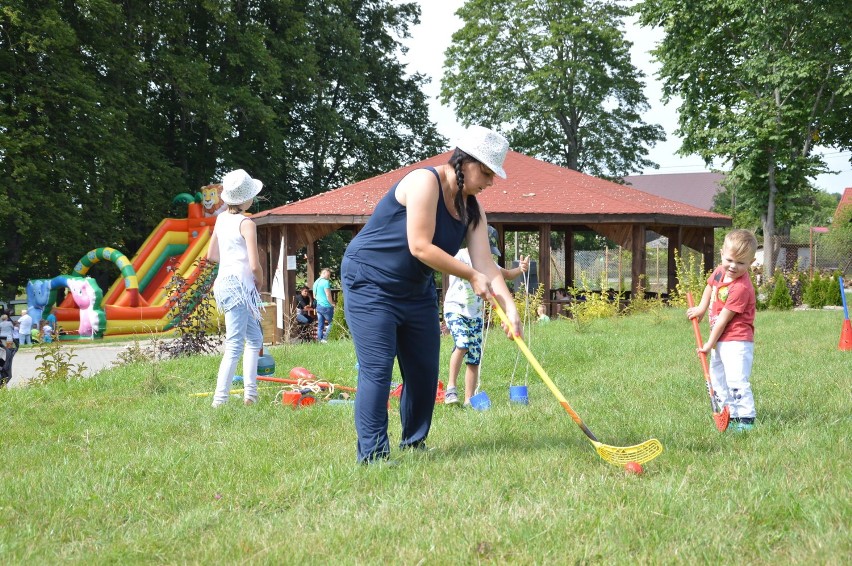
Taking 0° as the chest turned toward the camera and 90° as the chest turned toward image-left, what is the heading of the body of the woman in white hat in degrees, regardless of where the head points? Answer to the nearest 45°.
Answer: approximately 315°

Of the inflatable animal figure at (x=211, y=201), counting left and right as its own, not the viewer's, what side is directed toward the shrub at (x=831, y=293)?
left

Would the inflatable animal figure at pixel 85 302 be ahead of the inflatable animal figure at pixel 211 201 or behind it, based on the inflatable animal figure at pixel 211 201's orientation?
ahead

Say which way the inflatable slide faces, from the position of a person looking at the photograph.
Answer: facing the viewer and to the left of the viewer

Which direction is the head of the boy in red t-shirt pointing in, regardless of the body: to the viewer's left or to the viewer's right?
to the viewer's left

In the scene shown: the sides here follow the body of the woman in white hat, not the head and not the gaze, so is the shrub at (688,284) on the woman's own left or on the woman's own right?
on the woman's own left

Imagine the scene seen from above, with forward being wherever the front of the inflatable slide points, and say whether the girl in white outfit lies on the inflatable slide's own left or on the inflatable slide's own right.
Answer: on the inflatable slide's own left
